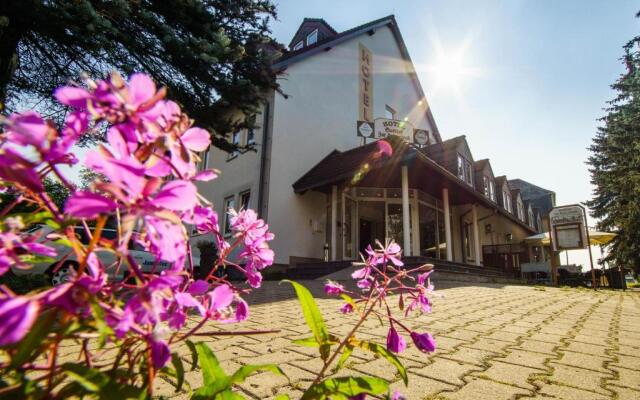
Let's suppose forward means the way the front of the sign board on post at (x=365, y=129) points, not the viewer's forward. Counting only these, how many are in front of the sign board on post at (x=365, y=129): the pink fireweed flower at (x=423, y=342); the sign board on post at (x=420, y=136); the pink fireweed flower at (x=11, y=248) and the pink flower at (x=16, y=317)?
3

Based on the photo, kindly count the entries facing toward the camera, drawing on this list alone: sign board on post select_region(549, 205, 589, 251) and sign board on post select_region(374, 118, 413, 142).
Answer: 2

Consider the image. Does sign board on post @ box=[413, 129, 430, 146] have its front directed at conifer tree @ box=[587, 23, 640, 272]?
no

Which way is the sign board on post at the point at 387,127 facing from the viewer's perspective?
toward the camera

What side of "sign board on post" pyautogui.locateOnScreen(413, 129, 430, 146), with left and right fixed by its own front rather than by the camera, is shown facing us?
front

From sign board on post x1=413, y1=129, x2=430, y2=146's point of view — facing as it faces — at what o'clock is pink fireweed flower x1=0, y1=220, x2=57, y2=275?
The pink fireweed flower is roughly at 12 o'clock from the sign board on post.

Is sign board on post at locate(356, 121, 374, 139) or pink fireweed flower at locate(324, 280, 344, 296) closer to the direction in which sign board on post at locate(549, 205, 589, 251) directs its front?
the pink fireweed flower

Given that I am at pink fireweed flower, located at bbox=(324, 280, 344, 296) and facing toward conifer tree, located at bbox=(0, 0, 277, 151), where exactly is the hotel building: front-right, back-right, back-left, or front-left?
front-right

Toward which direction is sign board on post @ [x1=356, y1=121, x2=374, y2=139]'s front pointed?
toward the camera

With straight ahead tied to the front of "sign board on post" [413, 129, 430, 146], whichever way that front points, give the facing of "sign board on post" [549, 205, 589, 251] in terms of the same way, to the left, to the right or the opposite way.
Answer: the same way

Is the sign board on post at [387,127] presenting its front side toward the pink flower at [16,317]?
yes

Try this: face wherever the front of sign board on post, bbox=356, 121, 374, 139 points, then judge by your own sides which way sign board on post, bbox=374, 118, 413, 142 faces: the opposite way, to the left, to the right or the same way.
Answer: the same way

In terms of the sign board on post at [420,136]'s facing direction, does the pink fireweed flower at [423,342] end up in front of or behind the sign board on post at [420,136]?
in front

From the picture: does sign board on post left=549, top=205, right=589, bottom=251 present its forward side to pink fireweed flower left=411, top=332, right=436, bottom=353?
yes

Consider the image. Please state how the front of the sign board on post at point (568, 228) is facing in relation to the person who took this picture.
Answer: facing the viewer

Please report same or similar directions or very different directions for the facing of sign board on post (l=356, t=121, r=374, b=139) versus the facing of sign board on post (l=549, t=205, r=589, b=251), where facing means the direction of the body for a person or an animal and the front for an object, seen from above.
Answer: same or similar directions

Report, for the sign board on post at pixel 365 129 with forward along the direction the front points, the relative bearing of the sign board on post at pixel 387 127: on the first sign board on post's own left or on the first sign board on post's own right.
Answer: on the first sign board on post's own left
